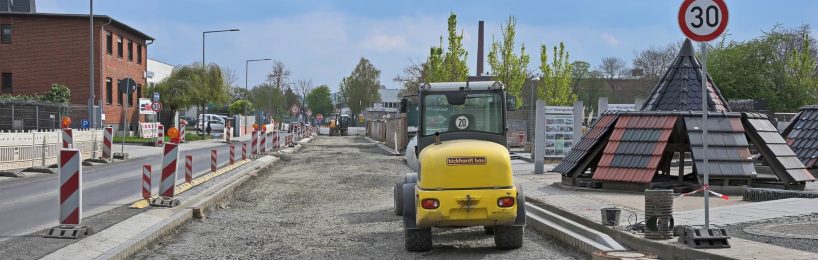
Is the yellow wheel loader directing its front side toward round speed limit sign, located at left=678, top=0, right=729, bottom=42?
no

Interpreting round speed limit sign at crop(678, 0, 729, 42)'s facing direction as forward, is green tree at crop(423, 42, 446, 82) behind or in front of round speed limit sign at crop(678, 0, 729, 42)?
behind

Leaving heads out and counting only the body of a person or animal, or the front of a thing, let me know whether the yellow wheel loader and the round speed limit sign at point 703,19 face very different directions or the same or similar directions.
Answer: very different directions

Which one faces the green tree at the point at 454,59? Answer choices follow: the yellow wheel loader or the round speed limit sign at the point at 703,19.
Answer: the yellow wheel loader

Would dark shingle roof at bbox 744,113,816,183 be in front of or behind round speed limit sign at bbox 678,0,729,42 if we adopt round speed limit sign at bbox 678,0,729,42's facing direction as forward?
behind

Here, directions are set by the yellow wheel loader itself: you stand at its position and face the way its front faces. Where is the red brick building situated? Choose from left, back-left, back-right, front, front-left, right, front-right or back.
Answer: front-left

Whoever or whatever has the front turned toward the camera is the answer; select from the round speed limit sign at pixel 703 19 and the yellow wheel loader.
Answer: the round speed limit sign

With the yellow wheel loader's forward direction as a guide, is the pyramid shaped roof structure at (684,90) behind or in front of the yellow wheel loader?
in front

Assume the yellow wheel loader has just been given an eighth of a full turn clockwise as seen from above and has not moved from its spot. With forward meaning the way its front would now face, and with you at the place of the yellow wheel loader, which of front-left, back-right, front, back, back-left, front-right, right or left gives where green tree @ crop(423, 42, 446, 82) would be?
front-left

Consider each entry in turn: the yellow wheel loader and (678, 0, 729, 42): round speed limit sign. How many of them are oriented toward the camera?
1

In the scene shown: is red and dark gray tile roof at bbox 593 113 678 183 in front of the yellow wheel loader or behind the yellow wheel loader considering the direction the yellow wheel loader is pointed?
in front

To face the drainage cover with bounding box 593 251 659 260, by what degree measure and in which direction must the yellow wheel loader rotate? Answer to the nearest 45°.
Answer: approximately 90° to its right

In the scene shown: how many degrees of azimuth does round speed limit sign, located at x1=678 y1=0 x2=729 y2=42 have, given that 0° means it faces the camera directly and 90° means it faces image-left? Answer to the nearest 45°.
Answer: approximately 0°

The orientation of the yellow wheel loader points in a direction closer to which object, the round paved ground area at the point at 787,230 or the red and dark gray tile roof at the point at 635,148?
the red and dark gray tile roof

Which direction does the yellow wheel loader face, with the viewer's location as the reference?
facing away from the viewer
